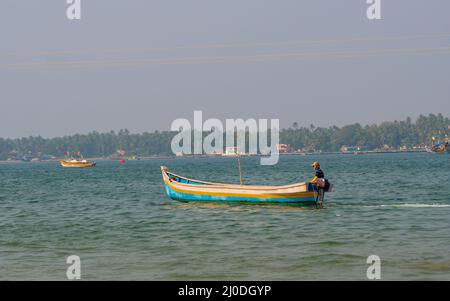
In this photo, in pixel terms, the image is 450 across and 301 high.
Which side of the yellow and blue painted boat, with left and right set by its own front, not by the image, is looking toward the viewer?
left

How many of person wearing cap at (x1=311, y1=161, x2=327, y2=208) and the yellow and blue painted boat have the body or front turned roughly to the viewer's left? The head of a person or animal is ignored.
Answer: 2

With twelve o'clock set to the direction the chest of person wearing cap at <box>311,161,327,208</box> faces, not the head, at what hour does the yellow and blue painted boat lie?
The yellow and blue painted boat is roughly at 1 o'clock from the person wearing cap.

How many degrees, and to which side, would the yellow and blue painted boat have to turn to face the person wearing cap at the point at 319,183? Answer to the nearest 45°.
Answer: approximately 135° to its left

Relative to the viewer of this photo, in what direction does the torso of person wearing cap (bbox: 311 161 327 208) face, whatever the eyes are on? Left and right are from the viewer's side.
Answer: facing to the left of the viewer
